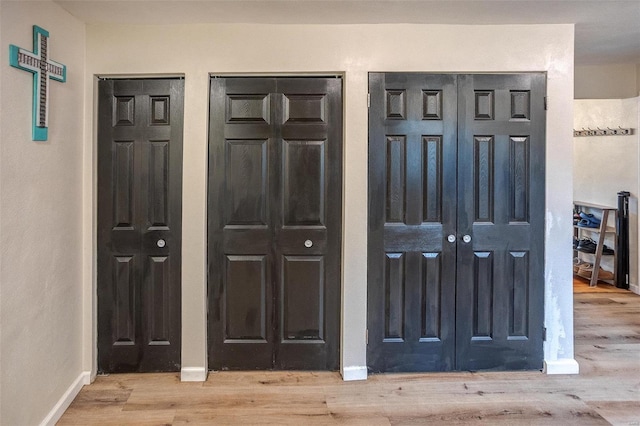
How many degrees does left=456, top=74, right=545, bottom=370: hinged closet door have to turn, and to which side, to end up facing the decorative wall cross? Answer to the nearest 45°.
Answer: approximately 45° to its right

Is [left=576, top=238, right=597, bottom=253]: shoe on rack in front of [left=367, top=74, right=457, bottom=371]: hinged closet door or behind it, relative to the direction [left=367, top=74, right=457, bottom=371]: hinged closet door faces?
behind

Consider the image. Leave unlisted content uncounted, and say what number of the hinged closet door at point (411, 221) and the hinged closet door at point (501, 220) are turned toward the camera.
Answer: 2

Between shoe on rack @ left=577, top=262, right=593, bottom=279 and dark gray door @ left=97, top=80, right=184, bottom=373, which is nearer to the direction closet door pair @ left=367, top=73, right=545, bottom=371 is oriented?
the dark gray door

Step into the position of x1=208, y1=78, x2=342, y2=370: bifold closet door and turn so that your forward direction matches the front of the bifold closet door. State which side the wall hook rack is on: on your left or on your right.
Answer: on your left

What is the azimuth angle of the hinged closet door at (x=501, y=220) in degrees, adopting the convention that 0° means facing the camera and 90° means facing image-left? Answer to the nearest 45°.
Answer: approximately 0°
